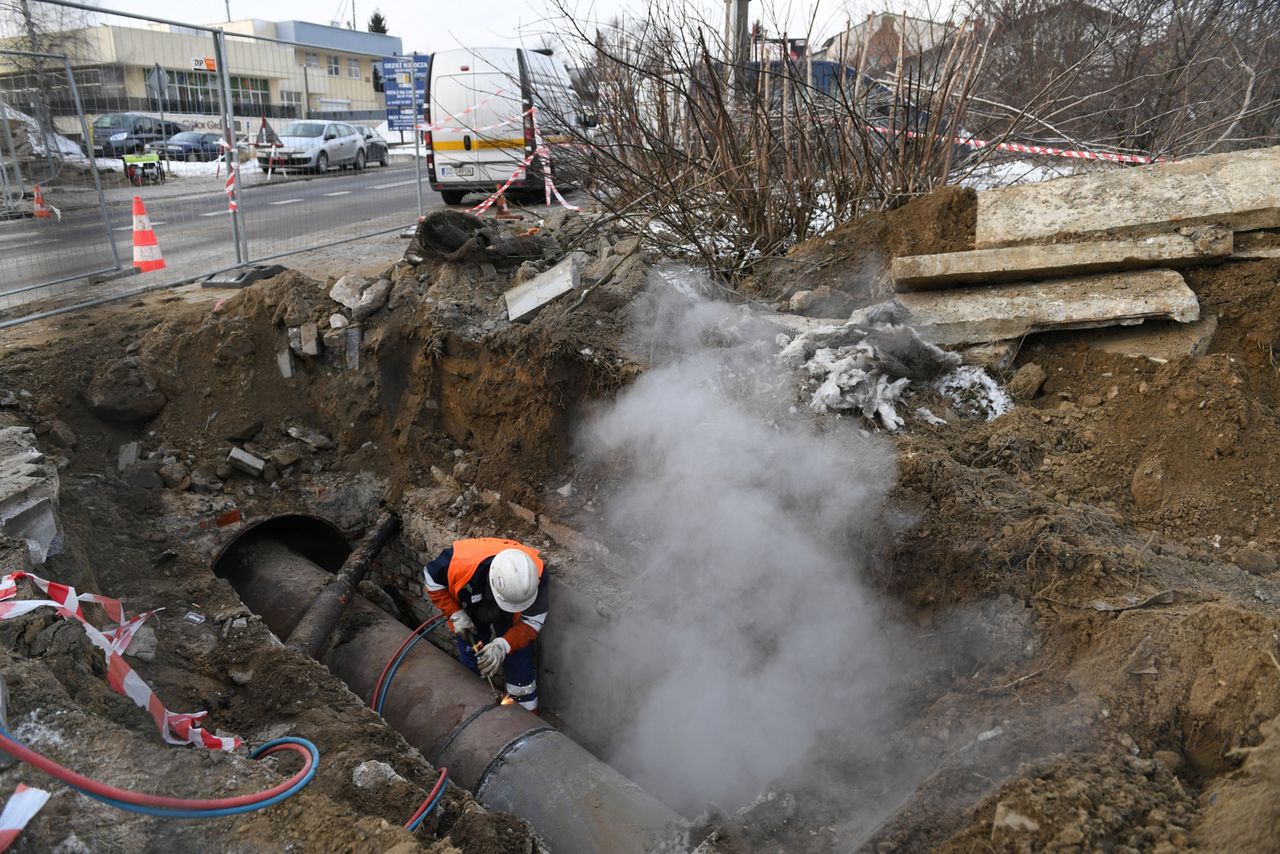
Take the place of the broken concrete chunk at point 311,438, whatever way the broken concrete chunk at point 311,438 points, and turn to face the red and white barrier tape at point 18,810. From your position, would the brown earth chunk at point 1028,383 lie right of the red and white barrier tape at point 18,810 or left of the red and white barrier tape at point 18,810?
left

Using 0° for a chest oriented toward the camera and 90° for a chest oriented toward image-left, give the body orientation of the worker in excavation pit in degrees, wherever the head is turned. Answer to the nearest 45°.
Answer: approximately 0°

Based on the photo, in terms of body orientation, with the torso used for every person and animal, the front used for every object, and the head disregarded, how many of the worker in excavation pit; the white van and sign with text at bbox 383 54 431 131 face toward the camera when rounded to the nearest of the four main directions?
2

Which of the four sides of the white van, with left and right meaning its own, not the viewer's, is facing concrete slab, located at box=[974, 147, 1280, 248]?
right

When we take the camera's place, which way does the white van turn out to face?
facing away from the viewer and to the right of the viewer

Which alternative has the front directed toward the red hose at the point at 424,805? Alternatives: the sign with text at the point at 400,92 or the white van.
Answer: the sign with text

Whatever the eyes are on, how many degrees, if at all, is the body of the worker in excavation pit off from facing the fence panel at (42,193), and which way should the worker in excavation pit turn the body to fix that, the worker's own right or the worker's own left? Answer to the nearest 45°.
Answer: approximately 135° to the worker's own right

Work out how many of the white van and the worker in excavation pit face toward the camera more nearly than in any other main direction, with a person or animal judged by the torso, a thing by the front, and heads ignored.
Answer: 1

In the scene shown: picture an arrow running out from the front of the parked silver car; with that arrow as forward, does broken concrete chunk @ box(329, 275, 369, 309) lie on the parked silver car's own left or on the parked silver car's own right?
on the parked silver car's own left

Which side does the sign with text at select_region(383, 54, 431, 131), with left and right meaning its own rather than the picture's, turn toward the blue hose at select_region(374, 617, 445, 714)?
front

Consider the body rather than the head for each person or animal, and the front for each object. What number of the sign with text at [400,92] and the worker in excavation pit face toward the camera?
2
